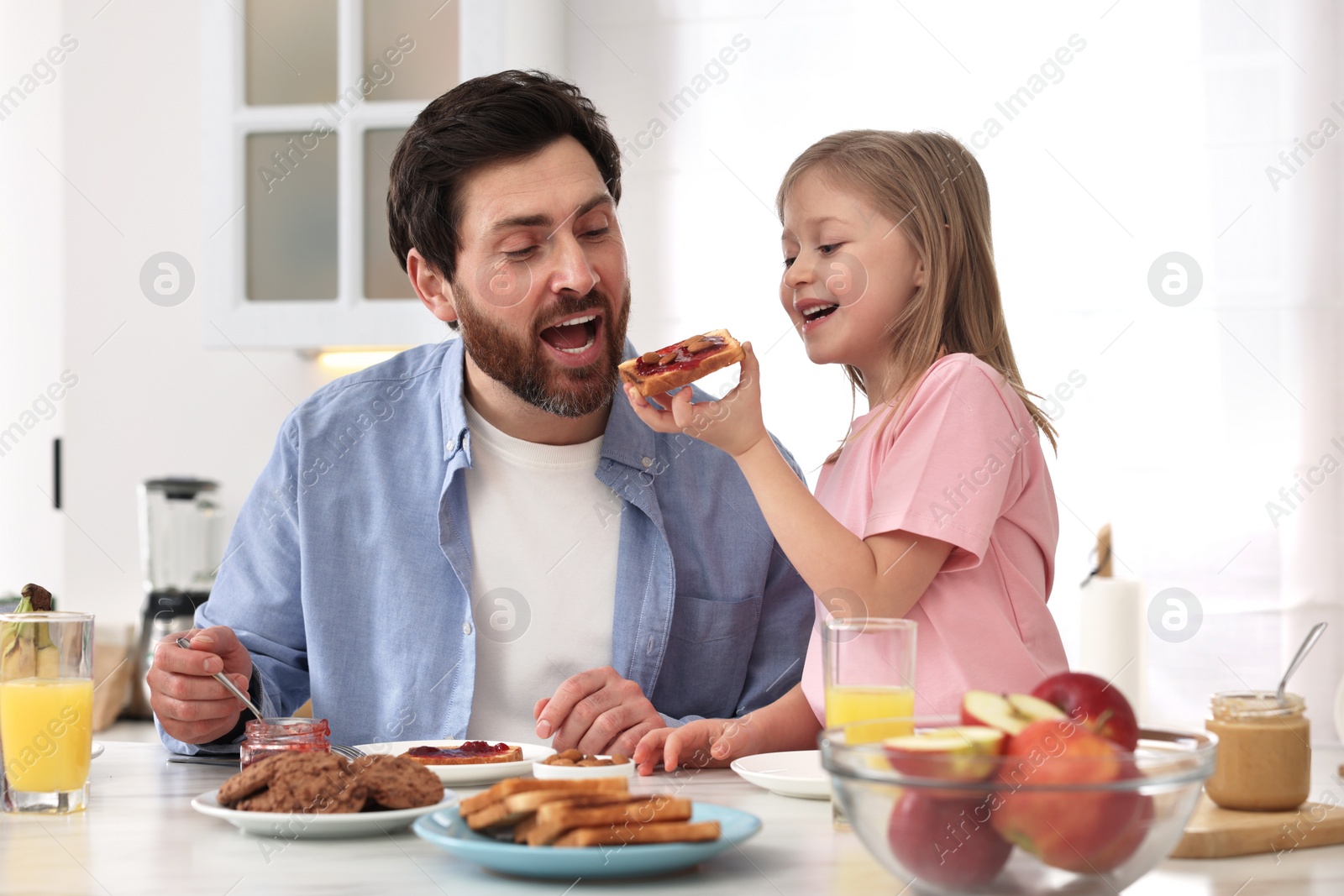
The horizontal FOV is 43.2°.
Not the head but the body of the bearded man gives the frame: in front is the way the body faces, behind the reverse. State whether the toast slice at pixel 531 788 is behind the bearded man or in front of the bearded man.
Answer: in front

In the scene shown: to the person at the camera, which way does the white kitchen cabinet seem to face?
facing the viewer

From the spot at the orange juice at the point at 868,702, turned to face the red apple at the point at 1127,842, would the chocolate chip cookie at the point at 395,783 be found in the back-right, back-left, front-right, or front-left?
back-right

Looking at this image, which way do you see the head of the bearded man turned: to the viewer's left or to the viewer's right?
to the viewer's right

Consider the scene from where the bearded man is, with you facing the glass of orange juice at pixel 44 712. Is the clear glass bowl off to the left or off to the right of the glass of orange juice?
left

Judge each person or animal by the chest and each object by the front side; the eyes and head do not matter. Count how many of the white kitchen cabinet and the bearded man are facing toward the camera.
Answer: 2

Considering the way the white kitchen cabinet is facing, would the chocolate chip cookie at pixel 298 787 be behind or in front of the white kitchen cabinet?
in front

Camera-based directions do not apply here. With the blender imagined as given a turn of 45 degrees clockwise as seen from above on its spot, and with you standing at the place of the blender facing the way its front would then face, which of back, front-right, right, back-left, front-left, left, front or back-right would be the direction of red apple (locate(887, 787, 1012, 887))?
front-left

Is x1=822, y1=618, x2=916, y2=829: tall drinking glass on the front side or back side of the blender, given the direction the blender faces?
on the front side

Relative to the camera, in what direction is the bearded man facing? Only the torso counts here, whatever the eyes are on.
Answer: toward the camera

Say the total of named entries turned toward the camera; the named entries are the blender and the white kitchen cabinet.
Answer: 2

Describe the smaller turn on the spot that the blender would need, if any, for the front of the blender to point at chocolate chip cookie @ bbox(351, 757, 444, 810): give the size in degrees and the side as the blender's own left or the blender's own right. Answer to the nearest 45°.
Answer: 0° — it already faces it
